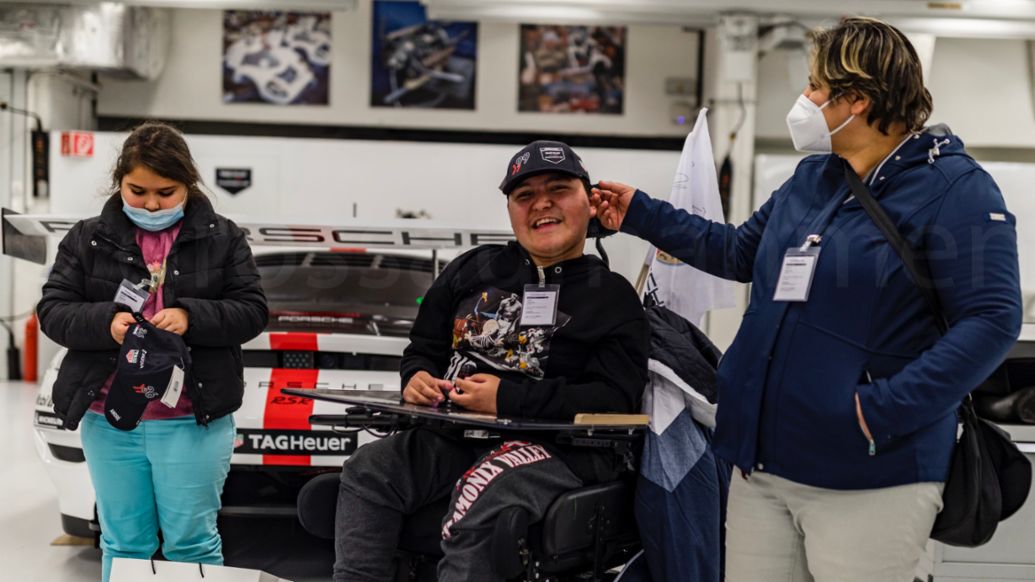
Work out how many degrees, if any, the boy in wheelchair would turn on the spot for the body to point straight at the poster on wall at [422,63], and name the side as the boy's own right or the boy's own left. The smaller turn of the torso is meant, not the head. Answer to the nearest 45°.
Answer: approximately 135° to the boy's own right

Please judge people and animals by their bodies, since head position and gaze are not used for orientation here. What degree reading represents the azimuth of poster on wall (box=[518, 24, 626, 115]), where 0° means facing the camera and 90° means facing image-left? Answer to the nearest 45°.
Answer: approximately 0°

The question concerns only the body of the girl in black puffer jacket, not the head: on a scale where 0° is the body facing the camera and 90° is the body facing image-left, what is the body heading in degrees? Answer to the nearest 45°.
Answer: approximately 0°

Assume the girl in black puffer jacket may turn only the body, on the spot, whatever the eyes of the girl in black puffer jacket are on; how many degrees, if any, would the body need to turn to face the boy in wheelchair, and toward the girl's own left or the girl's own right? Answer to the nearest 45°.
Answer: approximately 45° to the girl's own left

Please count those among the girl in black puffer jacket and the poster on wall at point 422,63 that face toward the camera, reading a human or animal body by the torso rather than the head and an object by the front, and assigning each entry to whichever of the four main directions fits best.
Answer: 2

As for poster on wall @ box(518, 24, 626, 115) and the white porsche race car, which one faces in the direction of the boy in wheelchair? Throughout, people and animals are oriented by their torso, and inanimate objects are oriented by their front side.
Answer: the poster on wall

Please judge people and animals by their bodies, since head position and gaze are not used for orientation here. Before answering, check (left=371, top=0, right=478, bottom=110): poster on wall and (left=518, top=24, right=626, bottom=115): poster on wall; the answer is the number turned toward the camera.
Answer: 2

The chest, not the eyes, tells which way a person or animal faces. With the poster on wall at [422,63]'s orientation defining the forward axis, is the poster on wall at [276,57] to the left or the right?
on its right

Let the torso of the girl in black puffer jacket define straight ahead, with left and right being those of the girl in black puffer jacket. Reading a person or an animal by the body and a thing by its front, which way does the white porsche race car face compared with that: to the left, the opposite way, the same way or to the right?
the opposite way

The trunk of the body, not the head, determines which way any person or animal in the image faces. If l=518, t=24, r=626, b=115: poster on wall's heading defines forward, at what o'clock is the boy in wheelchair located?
The boy in wheelchair is roughly at 12 o'clock from the poster on wall.
